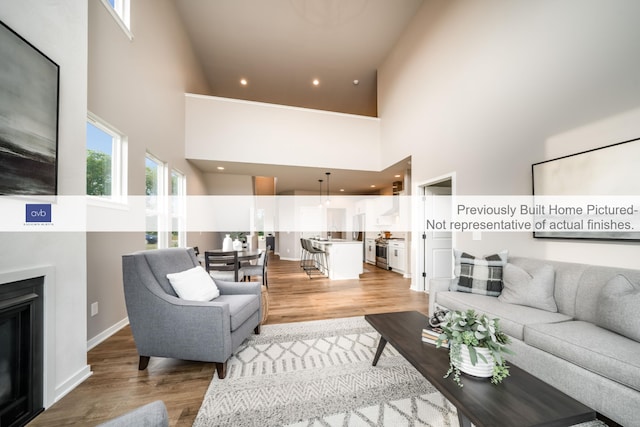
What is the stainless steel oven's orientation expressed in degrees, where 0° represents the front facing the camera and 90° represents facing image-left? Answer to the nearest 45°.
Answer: approximately 45°

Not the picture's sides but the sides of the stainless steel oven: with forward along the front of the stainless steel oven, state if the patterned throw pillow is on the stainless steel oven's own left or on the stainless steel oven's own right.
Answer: on the stainless steel oven's own left

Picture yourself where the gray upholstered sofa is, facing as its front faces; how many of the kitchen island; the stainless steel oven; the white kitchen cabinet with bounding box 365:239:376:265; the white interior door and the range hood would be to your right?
5

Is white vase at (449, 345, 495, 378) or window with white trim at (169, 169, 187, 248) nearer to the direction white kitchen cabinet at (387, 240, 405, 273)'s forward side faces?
the window with white trim

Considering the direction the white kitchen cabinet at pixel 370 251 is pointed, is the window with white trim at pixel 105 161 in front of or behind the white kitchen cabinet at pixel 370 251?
in front

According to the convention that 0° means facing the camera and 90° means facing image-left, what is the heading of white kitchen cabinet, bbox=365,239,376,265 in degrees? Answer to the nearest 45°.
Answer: approximately 45°

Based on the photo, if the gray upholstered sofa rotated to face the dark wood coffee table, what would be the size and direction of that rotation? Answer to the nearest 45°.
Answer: approximately 45° to its left

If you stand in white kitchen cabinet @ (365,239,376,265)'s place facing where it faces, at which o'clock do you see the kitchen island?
The kitchen island is roughly at 11 o'clock from the white kitchen cabinet.

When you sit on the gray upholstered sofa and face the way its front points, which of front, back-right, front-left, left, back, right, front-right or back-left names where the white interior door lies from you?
right

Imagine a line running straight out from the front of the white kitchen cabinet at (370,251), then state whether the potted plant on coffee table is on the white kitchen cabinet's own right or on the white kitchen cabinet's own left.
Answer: on the white kitchen cabinet's own left
